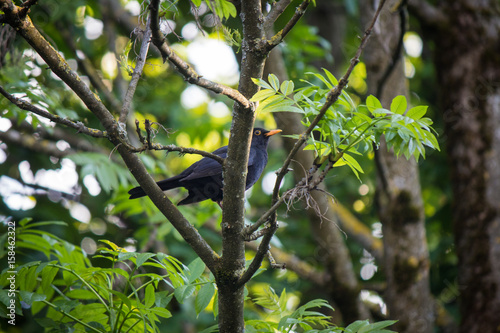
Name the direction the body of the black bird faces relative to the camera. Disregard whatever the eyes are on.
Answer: to the viewer's right

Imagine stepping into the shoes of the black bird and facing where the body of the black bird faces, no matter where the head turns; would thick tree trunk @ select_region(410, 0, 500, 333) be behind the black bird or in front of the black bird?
in front

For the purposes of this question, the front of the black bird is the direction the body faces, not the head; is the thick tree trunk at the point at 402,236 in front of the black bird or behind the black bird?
in front

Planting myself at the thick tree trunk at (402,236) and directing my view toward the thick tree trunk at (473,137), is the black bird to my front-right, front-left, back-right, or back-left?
back-right
